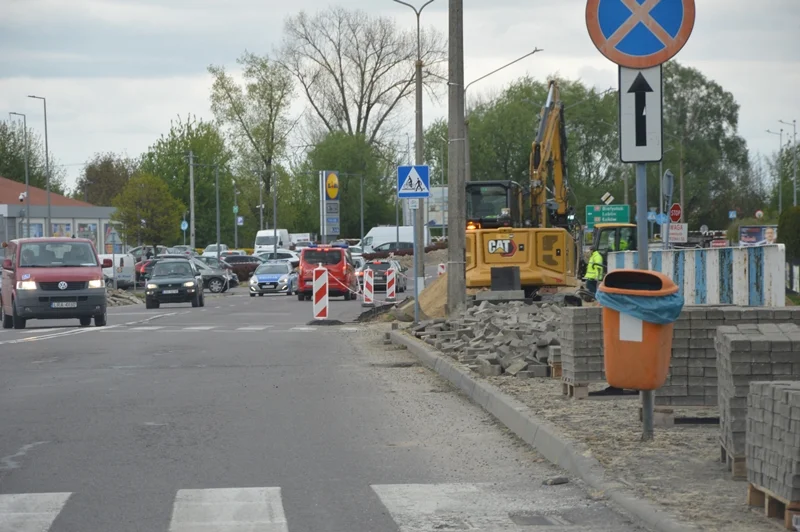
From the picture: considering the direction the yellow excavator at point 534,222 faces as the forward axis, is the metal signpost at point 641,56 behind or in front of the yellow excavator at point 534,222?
behind

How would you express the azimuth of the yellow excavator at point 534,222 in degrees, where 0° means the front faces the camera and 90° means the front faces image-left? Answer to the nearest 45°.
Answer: approximately 180°

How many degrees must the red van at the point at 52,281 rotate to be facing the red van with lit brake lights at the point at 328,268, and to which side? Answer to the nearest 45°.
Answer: approximately 135° to its left

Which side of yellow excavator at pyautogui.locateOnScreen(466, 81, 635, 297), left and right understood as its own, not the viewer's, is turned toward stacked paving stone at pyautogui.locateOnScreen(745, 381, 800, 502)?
back

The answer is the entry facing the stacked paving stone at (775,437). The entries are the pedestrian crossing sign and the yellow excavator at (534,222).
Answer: the pedestrian crossing sign

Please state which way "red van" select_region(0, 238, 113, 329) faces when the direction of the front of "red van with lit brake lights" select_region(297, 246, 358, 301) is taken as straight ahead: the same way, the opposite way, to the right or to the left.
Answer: the opposite way

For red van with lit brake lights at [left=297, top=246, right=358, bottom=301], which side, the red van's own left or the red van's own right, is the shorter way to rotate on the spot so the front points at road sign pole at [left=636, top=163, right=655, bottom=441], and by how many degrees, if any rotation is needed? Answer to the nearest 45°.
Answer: approximately 180°

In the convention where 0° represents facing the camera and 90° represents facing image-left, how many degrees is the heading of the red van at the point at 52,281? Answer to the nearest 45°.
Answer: approximately 0°

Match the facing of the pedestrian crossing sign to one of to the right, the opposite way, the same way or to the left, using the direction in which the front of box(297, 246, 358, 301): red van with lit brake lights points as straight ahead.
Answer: the opposite way

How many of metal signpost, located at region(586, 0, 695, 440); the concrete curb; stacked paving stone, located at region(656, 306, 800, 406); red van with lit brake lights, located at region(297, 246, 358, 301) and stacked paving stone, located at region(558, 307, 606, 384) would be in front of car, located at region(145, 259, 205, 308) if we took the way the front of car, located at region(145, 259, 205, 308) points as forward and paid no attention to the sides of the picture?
4

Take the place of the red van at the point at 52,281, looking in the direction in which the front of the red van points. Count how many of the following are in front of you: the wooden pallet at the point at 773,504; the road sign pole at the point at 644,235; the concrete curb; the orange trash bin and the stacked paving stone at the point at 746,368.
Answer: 5

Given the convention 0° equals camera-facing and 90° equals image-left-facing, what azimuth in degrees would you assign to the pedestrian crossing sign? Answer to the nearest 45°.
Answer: approximately 0°

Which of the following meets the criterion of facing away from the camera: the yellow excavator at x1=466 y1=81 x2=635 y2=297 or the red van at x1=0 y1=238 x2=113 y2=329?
the yellow excavator
